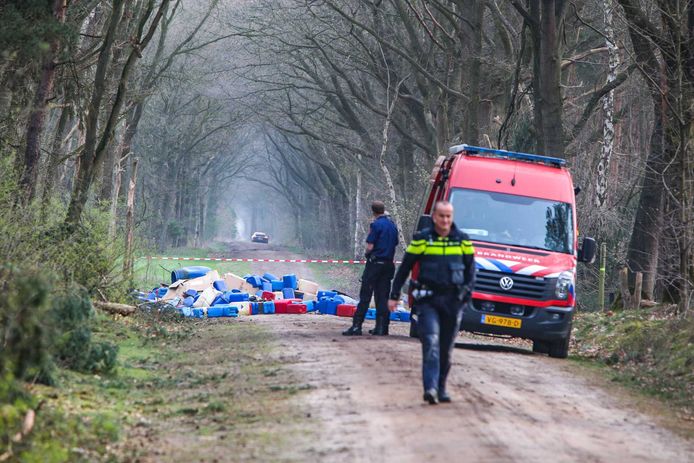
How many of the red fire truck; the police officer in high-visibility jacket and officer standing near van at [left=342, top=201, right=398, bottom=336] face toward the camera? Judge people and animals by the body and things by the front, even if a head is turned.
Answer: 2

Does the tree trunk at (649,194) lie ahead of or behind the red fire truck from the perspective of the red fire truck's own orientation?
behind

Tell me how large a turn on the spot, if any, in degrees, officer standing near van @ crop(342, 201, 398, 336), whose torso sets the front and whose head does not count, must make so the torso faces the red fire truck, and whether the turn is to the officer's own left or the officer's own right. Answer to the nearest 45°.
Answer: approximately 135° to the officer's own right

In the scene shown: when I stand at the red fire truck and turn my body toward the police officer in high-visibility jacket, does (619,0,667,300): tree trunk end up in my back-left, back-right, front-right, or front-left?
back-left

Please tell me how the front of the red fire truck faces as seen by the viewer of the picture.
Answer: facing the viewer

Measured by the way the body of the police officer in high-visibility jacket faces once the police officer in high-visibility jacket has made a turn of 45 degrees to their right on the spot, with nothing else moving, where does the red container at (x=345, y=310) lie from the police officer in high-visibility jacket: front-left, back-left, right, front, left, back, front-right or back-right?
back-right

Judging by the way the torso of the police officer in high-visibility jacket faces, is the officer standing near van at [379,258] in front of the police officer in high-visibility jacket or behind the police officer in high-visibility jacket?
behind

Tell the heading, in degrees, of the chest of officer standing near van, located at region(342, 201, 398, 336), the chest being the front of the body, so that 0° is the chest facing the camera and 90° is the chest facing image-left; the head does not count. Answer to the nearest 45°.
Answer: approximately 135°

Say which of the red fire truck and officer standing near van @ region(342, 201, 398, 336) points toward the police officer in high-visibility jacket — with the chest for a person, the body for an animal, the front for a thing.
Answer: the red fire truck

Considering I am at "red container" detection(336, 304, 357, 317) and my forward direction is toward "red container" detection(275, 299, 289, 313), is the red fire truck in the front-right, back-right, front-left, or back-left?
back-left

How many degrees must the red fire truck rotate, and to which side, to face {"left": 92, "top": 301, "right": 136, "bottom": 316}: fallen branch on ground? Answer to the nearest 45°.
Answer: approximately 90° to its right

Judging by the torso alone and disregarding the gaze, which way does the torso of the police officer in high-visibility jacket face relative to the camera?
toward the camera

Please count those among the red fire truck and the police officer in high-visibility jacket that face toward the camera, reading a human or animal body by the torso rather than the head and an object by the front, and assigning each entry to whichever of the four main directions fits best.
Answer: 2
